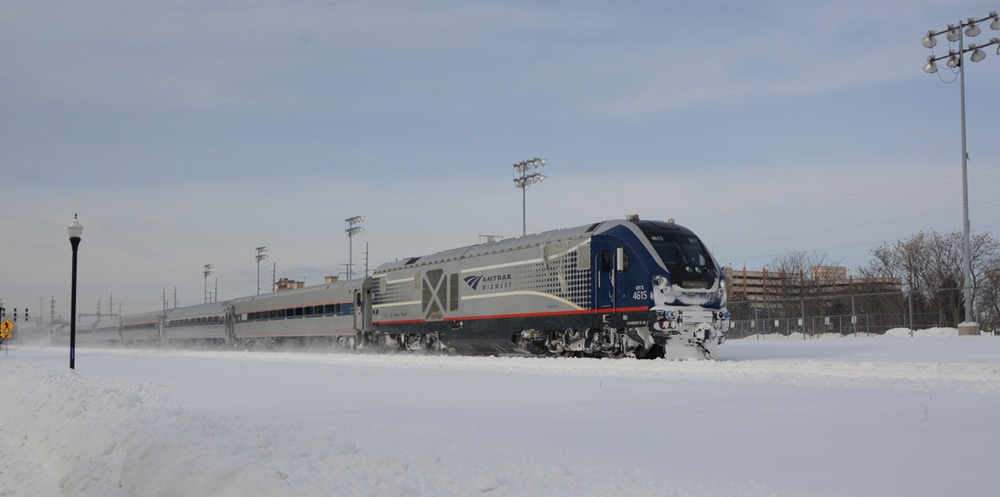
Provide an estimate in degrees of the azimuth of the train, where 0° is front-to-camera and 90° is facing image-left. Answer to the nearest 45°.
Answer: approximately 315°

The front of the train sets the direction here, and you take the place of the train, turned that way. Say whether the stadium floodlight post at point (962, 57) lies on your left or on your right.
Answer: on your left
